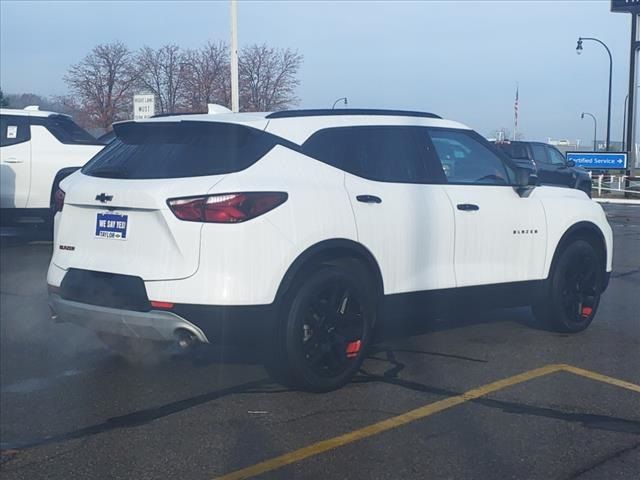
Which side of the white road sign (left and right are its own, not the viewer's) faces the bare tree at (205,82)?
back

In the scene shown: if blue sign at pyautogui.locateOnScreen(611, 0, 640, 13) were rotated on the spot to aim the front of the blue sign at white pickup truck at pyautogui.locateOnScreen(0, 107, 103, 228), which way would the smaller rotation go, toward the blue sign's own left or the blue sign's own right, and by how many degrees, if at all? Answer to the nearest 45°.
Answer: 0° — it already faces it

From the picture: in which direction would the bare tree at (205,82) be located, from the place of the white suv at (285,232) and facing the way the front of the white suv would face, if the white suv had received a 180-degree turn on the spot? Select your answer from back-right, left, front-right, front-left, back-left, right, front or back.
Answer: back-right

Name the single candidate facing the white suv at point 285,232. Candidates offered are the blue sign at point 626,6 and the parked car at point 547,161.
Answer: the blue sign

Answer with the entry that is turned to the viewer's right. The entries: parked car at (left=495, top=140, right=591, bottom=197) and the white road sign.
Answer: the parked car

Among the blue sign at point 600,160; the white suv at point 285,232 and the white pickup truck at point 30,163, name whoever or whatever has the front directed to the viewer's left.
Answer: the white pickup truck

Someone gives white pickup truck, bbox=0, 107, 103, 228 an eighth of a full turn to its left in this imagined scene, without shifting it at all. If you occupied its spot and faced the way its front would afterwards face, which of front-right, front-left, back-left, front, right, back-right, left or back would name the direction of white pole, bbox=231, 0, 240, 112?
back

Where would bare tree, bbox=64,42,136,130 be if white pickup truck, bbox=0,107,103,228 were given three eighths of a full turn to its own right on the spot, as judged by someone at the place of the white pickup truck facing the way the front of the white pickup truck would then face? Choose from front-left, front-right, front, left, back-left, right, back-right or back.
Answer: front-left

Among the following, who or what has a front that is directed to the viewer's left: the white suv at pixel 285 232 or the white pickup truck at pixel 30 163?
the white pickup truck

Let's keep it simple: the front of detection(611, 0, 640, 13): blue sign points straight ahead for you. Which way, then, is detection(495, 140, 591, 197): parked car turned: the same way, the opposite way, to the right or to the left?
to the left

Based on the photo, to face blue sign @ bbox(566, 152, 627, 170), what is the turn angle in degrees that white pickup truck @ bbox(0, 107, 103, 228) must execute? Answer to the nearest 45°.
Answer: approximately 135° to its right

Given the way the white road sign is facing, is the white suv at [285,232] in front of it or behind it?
in front

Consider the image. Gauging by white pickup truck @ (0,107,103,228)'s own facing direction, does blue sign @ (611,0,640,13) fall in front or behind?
behind

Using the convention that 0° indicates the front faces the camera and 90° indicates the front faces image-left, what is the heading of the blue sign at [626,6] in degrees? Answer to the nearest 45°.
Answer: approximately 0°

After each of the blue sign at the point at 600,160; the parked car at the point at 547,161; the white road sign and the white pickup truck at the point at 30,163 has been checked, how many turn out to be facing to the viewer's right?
1

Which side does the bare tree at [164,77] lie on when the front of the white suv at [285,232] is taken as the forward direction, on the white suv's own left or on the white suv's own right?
on the white suv's own left

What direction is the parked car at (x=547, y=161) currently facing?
to the viewer's right

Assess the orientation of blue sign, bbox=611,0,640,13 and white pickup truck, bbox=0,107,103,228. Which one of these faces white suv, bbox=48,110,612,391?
the blue sign

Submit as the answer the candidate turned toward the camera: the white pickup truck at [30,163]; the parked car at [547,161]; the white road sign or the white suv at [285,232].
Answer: the white road sign

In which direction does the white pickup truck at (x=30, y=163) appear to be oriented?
to the viewer's left
